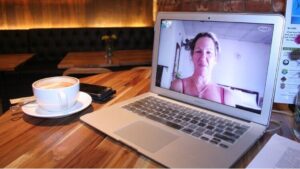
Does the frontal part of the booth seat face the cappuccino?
yes

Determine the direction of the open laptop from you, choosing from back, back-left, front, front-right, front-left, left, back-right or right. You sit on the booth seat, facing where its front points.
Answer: front

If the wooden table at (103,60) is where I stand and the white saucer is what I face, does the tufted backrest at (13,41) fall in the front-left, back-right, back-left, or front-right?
back-right

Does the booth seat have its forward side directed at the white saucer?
yes

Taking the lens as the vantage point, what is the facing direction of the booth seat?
facing the viewer

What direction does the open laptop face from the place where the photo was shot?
facing the viewer and to the left of the viewer

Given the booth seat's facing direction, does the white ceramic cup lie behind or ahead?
ahead

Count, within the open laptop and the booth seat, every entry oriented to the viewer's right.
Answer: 0
